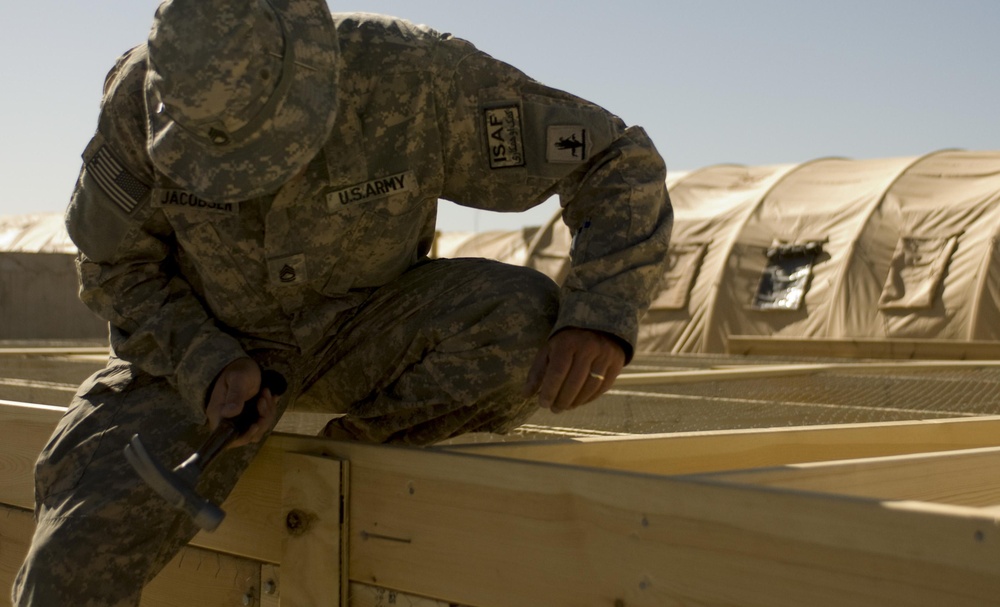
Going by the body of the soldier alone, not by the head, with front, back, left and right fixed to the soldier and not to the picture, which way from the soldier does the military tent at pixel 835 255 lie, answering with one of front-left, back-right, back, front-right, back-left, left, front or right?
back-left

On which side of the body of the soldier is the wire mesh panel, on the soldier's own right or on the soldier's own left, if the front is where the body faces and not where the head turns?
on the soldier's own left

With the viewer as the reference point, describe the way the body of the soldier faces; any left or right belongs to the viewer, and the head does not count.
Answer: facing the viewer

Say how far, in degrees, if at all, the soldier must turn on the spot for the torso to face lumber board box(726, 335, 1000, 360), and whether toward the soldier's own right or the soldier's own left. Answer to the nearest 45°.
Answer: approximately 135° to the soldier's own left

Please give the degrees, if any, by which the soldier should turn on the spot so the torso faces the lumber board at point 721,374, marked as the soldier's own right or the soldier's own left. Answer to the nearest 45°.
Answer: approximately 135° to the soldier's own left
